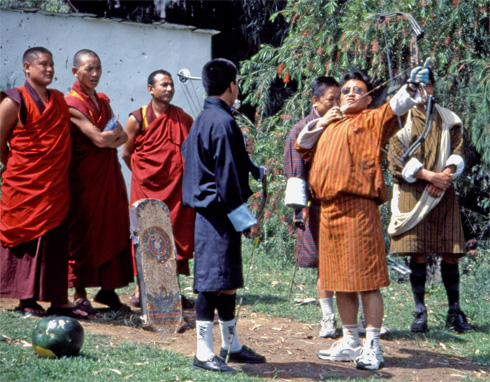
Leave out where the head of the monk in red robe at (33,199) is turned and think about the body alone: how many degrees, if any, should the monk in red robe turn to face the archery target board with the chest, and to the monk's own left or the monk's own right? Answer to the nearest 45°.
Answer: approximately 45° to the monk's own left

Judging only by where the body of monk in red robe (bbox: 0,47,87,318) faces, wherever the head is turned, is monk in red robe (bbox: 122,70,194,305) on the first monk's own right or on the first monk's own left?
on the first monk's own left

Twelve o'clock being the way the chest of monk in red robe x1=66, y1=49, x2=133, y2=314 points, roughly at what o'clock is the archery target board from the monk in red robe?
The archery target board is roughly at 12 o'clock from the monk in red robe.

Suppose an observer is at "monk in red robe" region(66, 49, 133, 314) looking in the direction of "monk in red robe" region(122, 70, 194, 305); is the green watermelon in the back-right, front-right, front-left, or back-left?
back-right

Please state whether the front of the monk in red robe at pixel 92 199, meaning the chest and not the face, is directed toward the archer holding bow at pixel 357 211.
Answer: yes

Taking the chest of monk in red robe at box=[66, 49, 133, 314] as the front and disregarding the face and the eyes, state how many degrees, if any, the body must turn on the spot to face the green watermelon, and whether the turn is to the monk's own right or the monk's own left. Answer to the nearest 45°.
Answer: approximately 45° to the monk's own right

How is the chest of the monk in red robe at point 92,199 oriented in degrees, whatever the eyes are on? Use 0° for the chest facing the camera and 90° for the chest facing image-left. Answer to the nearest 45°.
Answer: approximately 315°
